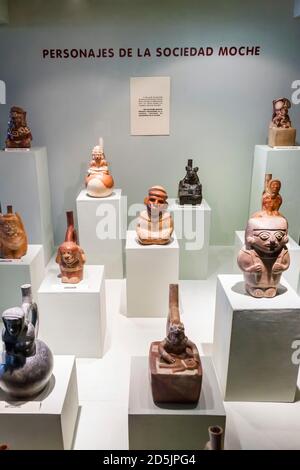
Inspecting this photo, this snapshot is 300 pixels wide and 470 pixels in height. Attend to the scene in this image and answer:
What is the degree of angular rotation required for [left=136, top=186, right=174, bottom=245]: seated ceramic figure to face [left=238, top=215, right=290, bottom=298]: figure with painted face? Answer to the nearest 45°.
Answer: approximately 45° to its left

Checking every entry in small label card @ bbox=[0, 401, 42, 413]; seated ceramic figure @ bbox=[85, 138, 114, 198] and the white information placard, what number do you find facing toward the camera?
3

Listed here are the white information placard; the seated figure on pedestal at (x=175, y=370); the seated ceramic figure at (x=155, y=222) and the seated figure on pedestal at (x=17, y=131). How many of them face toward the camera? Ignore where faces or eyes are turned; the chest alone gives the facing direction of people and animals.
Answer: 4

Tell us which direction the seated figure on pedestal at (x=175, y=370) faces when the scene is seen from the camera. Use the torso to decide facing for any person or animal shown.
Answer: facing the viewer

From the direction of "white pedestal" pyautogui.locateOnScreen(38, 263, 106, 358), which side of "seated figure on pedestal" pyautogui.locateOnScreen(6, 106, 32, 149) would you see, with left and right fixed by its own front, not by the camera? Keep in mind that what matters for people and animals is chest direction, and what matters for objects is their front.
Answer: front

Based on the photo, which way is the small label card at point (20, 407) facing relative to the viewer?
toward the camera

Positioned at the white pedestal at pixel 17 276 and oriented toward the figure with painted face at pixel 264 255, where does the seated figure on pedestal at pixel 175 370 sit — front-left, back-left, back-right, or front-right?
front-right

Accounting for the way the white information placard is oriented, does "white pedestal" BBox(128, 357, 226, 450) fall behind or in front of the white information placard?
in front

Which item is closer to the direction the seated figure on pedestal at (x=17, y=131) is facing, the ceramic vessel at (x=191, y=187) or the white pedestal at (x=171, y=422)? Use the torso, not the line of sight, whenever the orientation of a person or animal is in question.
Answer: the white pedestal

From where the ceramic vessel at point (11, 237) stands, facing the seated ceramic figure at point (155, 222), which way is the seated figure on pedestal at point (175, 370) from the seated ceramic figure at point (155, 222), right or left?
right

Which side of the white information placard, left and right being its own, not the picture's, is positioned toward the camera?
front

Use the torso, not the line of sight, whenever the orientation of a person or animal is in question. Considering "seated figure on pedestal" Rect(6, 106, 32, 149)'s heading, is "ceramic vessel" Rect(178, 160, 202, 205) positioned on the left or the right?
on its left

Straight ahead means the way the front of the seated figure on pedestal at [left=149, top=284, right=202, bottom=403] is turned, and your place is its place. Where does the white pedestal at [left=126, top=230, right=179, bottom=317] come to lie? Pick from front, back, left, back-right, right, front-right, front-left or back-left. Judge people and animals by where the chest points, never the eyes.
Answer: back

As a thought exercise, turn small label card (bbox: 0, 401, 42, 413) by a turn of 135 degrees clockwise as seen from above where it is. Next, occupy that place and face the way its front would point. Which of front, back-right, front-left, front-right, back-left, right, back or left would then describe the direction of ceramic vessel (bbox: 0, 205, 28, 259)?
front-right
